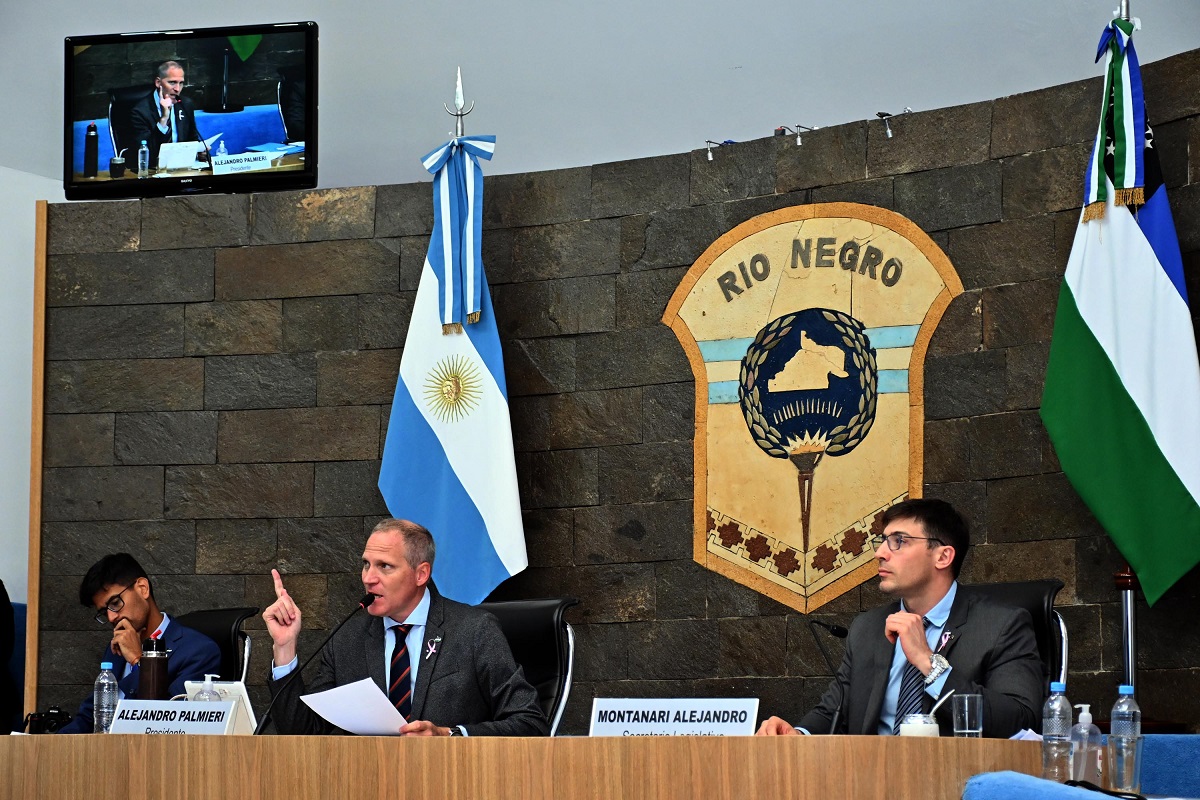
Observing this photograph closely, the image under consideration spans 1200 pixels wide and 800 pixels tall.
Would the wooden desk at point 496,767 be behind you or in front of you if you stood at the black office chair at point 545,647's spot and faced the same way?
in front

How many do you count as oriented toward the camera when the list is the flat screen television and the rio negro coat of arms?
2

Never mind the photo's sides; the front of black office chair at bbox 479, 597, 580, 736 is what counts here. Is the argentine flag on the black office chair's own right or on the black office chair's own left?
on the black office chair's own right

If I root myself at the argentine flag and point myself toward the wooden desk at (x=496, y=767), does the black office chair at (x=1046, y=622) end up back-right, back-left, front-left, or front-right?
front-left

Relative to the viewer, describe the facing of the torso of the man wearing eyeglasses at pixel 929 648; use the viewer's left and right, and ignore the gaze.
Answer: facing the viewer and to the left of the viewer

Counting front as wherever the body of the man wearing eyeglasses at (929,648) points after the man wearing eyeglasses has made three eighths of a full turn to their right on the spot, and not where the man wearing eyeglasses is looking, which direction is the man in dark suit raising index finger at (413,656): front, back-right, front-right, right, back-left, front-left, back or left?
left

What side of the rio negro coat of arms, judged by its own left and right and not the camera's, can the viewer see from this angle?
front

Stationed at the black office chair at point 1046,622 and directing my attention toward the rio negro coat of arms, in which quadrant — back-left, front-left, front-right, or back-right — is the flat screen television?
front-left

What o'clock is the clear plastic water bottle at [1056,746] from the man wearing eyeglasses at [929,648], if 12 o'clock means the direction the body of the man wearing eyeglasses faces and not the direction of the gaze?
The clear plastic water bottle is roughly at 10 o'clock from the man wearing eyeglasses.

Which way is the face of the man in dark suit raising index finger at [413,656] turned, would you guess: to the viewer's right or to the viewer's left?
to the viewer's left

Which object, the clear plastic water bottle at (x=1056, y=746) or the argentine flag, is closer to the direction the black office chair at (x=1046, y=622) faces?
the clear plastic water bottle

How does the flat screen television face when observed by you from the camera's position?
facing the viewer
